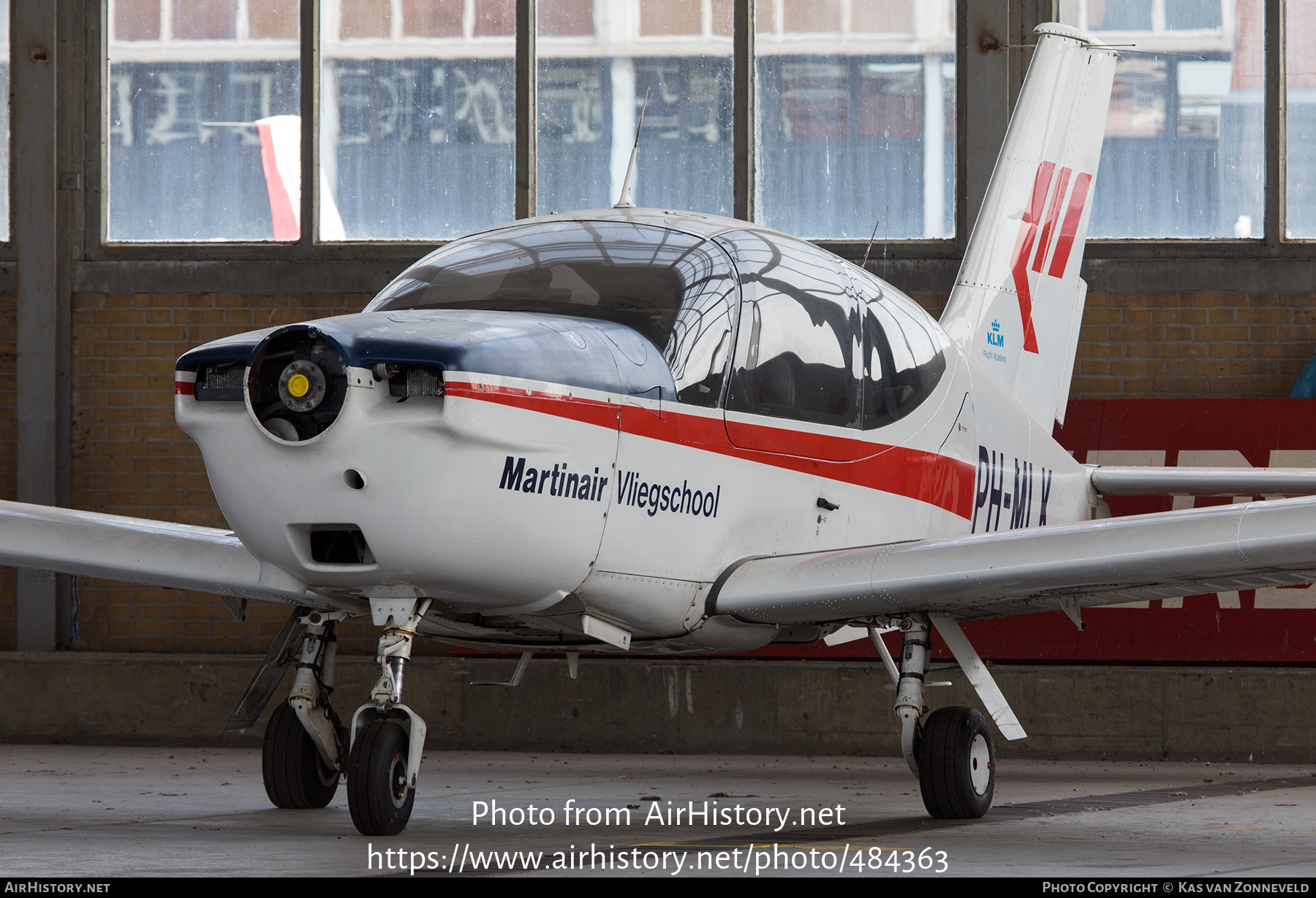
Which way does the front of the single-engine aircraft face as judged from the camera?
facing the viewer and to the left of the viewer

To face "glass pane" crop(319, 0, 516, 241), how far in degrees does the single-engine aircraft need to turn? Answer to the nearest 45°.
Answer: approximately 135° to its right
